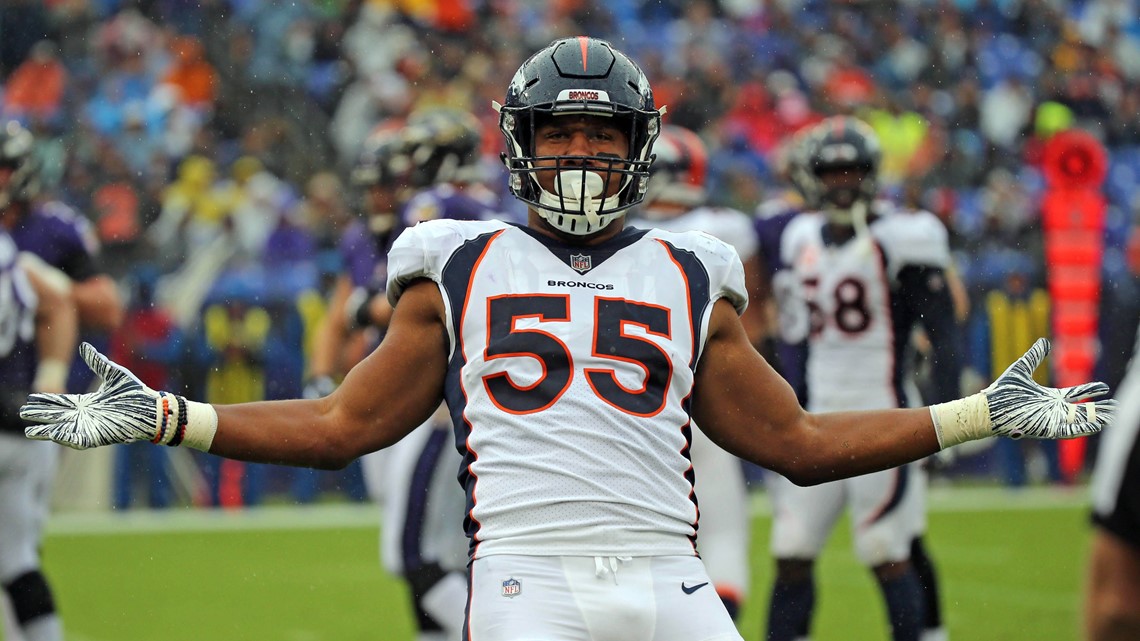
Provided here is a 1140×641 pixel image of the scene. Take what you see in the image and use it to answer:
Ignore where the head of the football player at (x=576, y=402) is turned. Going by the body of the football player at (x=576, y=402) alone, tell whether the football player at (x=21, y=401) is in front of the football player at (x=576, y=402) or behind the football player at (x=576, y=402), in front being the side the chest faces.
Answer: behind

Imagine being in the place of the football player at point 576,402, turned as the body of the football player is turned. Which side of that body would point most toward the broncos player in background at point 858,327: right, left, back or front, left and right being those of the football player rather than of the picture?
back

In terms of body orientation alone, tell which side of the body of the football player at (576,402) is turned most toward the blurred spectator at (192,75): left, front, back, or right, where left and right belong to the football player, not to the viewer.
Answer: back

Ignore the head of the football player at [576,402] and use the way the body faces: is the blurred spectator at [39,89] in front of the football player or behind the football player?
behind

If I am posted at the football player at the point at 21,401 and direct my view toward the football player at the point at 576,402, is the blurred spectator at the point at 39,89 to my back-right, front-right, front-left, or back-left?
back-left

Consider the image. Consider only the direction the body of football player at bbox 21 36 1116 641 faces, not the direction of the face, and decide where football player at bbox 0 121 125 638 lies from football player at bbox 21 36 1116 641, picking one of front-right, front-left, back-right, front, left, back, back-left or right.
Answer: back-right

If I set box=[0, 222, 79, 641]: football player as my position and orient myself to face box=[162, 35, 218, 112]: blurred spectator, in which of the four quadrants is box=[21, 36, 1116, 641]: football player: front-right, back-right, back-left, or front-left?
back-right

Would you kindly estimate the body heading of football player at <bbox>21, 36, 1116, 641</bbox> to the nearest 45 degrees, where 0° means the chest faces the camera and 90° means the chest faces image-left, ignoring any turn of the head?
approximately 0°
